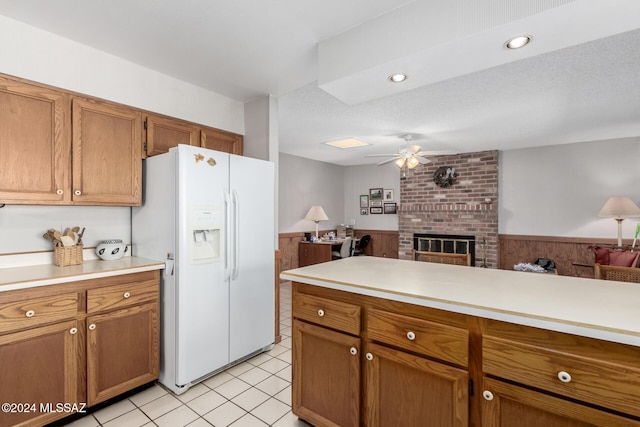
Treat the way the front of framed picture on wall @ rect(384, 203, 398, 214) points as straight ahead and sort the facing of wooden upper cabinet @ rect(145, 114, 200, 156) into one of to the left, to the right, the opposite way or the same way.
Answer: to the left

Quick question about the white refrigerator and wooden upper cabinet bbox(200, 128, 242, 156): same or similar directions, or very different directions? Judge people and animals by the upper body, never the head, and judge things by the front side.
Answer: same or similar directions

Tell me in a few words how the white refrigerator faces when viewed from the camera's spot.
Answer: facing the viewer and to the right of the viewer

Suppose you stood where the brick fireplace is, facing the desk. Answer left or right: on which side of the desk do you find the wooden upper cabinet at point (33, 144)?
left

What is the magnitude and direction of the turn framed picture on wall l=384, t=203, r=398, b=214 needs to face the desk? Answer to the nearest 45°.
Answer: approximately 45° to its right

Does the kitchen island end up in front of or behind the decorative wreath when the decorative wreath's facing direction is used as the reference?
in front

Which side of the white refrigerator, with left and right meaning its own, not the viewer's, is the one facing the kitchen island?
front

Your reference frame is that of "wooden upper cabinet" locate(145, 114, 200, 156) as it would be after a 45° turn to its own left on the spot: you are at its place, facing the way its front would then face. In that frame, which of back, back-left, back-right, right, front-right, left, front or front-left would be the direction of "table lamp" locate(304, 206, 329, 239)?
front-left

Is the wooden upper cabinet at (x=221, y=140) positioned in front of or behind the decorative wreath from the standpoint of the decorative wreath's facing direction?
in front

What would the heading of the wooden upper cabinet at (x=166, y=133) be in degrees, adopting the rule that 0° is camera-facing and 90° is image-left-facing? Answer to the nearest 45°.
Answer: approximately 315°

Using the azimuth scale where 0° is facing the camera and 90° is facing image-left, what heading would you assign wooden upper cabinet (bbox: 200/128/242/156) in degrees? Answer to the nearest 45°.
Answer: approximately 315°

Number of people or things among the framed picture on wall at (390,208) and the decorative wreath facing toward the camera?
2

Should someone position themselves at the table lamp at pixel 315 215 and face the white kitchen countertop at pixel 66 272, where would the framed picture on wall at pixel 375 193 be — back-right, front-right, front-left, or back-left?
back-left

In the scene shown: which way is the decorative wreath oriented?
toward the camera

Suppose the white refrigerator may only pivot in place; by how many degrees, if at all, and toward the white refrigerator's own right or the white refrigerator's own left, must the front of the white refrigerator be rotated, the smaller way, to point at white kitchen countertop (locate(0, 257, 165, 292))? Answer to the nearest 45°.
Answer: approximately 135° to the white refrigerator's own right

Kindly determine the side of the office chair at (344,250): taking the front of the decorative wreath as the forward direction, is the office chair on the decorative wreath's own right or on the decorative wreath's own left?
on the decorative wreath's own right
